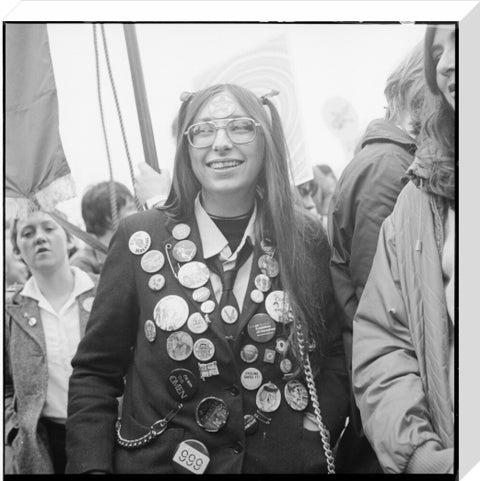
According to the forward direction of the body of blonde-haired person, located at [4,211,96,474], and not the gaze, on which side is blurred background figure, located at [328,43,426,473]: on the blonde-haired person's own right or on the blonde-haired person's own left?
on the blonde-haired person's own left

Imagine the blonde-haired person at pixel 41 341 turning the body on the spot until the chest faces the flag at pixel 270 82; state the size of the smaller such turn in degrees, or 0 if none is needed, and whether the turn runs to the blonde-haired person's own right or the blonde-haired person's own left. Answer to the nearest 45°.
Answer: approximately 90° to the blonde-haired person's own left

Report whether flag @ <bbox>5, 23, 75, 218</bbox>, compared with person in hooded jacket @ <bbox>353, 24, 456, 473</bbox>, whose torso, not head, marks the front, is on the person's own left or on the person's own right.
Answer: on the person's own right

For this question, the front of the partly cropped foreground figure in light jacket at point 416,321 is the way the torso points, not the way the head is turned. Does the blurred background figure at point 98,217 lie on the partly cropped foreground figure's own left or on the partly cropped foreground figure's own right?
on the partly cropped foreground figure's own right

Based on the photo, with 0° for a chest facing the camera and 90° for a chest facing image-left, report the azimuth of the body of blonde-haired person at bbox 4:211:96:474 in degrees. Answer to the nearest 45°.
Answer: approximately 0°
